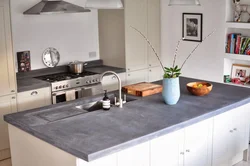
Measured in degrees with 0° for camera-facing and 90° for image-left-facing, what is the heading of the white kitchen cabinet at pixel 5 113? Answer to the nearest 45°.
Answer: approximately 315°

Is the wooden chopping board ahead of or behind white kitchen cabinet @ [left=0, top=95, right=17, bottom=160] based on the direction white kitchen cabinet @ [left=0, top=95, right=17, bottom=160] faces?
ahead

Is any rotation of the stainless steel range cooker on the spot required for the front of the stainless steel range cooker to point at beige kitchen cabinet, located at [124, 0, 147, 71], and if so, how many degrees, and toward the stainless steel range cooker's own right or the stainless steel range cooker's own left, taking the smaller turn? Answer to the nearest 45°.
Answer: approximately 90° to the stainless steel range cooker's own left

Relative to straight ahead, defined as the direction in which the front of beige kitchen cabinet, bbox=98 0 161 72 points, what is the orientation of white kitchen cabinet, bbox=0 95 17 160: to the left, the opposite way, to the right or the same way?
the same way

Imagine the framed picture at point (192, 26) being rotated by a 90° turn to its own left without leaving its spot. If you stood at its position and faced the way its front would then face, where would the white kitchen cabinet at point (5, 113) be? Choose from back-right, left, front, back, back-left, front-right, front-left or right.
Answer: right

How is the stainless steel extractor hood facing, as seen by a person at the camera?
facing the viewer and to the right of the viewer

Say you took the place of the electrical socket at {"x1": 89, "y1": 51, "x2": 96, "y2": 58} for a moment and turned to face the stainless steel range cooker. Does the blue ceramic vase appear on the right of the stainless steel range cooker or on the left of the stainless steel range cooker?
left

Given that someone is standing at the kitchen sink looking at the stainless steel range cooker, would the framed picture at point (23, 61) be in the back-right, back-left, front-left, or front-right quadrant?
front-left

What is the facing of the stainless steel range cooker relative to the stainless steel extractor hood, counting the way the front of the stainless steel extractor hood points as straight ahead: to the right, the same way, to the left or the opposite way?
the same way

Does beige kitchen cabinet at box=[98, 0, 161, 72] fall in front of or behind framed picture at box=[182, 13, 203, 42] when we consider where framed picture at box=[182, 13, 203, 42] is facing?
in front

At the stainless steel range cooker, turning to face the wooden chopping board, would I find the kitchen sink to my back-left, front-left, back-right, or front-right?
front-right

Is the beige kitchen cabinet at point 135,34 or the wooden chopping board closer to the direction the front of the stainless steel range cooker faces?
the wooden chopping board

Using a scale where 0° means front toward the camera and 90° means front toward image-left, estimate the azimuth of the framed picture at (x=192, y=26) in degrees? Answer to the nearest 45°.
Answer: approximately 45°

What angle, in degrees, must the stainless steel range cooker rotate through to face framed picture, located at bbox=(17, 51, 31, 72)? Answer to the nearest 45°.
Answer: approximately 135° to its right
